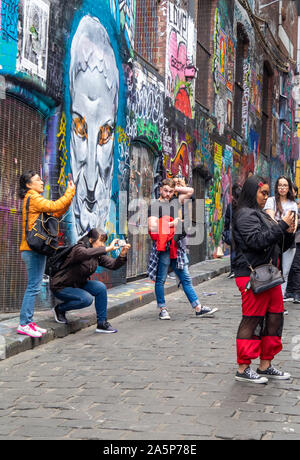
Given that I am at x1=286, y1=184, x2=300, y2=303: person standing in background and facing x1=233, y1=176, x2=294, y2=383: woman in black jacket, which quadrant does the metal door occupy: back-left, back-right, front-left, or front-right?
front-right

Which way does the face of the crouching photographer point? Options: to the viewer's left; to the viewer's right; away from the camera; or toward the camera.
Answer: to the viewer's right

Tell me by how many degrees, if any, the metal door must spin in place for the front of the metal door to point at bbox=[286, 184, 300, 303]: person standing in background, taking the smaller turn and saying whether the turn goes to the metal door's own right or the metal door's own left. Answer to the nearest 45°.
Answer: approximately 45° to the metal door's own left

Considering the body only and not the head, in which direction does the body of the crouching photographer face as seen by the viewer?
to the viewer's right

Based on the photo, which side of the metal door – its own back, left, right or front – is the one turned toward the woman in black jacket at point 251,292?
front

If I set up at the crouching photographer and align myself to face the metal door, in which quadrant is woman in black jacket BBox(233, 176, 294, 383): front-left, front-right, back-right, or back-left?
back-left

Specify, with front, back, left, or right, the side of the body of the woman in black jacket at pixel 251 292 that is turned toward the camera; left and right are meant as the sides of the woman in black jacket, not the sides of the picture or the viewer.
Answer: right

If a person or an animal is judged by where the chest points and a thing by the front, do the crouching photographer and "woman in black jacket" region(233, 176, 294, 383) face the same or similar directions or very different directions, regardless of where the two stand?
same or similar directions

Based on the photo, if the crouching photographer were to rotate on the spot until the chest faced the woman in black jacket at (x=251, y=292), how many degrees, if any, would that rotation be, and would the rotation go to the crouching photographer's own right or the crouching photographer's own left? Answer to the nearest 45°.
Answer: approximately 45° to the crouching photographer's own right

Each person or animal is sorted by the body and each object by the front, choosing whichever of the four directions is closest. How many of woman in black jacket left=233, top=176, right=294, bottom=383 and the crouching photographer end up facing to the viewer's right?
2

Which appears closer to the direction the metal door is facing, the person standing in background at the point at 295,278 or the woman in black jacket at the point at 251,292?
the woman in black jacket
